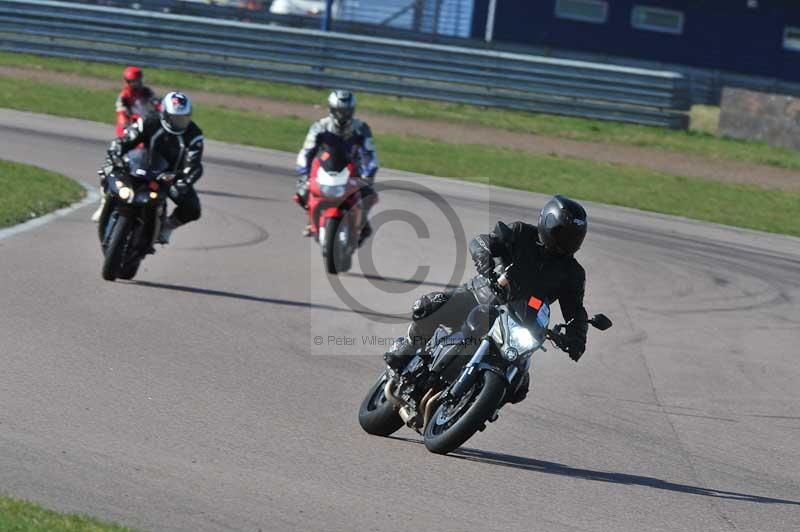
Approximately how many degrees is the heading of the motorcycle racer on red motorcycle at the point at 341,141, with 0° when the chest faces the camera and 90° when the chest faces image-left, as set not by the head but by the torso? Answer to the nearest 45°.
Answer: approximately 0°

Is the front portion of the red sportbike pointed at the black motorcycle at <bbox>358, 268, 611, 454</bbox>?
yes

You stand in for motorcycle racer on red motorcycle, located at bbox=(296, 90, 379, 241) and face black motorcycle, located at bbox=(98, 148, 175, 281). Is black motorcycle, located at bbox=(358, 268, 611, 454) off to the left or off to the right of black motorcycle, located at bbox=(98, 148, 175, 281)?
left

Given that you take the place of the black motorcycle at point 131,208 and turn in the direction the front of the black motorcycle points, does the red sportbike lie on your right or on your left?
on your left

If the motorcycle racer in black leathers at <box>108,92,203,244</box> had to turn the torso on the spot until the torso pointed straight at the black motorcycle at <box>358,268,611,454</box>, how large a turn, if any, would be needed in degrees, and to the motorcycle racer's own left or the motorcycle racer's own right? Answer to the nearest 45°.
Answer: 0° — they already face it

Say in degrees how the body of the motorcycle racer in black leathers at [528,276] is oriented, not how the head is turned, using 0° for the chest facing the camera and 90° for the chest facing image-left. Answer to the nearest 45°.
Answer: approximately 315°

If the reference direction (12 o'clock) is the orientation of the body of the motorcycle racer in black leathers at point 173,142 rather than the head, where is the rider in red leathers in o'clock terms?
The rider in red leathers is roughly at 6 o'clock from the motorcycle racer in black leathers.

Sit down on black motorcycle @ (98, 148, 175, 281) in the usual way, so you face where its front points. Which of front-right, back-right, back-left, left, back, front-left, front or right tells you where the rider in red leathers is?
back

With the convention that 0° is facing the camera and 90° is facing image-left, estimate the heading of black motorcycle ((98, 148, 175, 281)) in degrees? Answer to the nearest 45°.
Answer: approximately 0°
